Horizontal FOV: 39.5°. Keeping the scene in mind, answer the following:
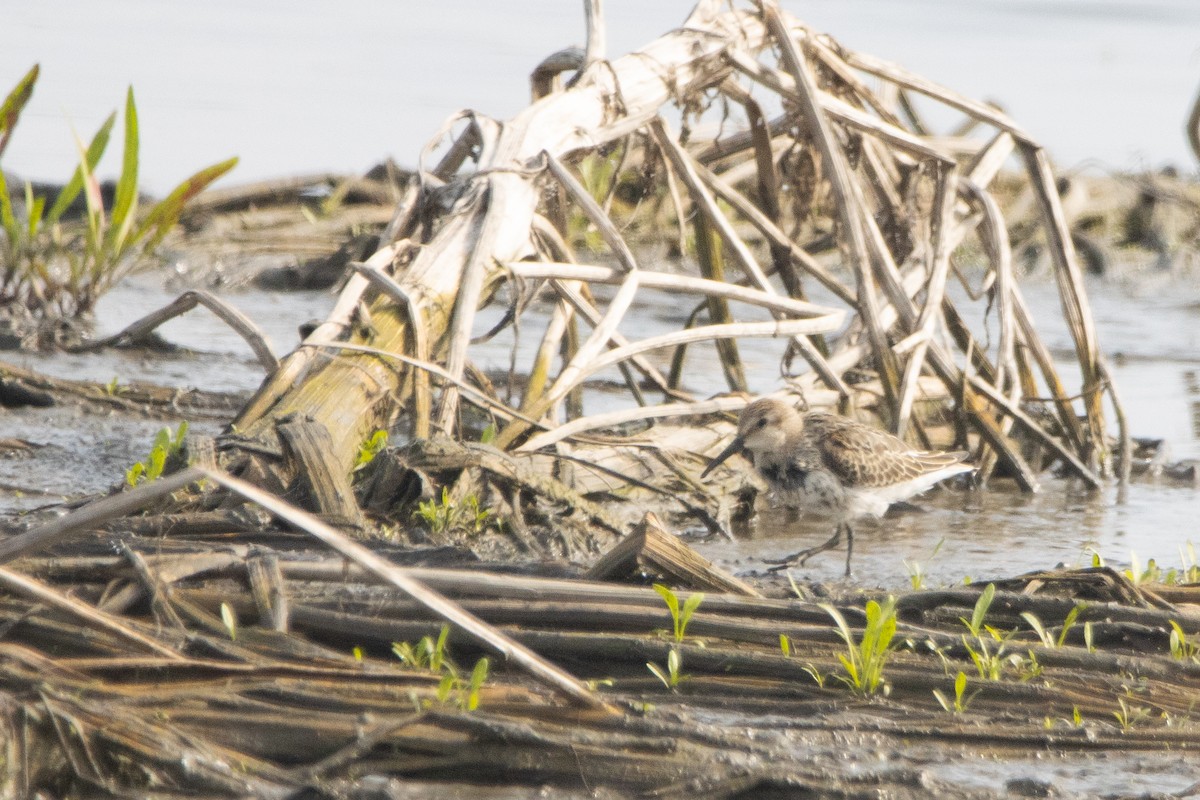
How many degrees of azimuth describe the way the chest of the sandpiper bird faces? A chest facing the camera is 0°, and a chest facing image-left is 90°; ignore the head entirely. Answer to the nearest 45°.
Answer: approximately 90°

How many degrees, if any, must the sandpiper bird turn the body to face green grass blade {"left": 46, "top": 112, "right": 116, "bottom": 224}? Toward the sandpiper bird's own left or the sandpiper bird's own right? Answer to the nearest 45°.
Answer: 0° — it already faces it

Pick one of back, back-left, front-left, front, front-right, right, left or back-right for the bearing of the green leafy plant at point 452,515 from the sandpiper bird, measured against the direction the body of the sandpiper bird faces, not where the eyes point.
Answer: front-left

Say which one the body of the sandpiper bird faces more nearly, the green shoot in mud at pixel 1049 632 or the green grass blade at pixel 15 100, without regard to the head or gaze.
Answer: the green grass blade

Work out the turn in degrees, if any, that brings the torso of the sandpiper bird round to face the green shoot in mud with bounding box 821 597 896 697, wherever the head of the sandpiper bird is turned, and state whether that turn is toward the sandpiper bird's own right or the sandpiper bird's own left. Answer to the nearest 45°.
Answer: approximately 90° to the sandpiper bird's own left

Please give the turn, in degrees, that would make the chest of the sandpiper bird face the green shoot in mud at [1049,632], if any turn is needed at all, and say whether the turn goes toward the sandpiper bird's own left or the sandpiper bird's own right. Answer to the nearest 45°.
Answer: approximately 90° to the sandpiper bird's own left

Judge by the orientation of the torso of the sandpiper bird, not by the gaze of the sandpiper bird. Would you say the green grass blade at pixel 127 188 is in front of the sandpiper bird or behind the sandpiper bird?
in front

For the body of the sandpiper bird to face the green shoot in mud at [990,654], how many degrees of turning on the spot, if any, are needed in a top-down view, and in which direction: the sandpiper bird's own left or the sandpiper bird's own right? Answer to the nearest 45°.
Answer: approximately 90° to the sandpiper bird's own left

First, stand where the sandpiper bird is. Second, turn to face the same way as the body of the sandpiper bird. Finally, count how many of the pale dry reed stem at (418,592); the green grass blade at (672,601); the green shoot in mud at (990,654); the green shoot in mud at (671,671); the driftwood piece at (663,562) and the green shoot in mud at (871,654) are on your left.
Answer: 6

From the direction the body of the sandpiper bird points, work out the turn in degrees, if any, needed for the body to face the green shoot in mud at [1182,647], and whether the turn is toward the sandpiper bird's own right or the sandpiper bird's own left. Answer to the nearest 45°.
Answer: approximately 135° to the sandpiper bird's own left

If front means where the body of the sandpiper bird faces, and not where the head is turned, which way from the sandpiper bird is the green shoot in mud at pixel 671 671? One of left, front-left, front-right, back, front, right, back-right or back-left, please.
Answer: left

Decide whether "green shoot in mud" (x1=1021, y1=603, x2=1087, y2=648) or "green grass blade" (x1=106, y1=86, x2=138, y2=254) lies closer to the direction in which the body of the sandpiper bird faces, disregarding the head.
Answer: the green grass blade
